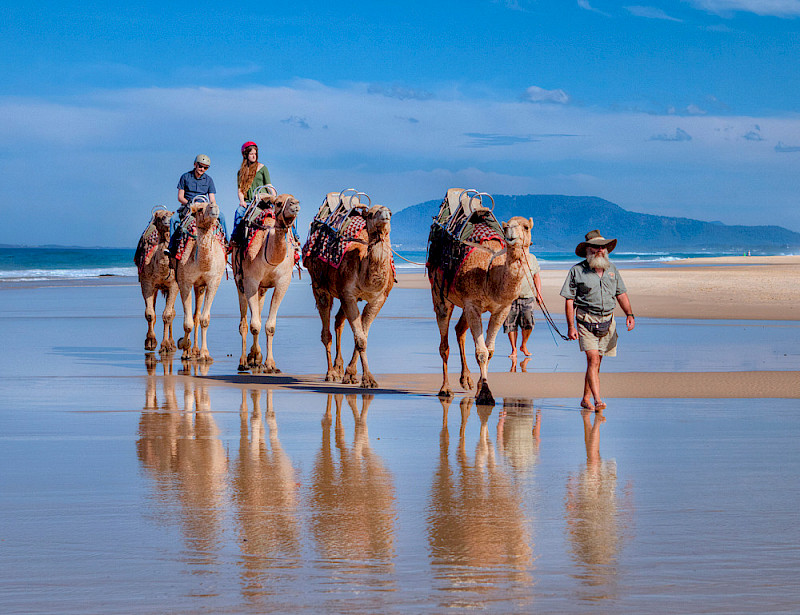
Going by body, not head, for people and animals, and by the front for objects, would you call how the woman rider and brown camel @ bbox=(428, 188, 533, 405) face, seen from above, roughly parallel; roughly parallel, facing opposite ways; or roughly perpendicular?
roughly parallel

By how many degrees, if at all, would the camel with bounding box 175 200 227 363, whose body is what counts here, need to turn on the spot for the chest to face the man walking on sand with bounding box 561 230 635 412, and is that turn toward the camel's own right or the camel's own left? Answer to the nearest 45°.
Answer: approximately 45° to the camel's own left

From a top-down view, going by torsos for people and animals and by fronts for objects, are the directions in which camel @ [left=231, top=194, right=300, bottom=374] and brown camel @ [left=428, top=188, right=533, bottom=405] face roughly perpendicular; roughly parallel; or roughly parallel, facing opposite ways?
roughly parallel

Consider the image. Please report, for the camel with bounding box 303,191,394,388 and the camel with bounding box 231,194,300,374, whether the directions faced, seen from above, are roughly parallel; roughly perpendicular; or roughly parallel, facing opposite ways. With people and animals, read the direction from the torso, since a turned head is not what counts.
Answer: roughly parallel

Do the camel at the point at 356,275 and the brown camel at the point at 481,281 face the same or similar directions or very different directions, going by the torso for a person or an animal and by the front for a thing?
same or similar directions

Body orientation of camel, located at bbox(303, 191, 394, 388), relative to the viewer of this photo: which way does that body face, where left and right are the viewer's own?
facing the viewer and to the right of the viewer

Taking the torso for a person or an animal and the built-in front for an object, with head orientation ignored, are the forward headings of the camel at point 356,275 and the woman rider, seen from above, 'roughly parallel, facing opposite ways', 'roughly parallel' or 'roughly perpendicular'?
roughly parallel

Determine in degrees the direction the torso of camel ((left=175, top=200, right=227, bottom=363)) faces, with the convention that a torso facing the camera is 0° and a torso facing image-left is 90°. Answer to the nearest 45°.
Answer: approximately 0°

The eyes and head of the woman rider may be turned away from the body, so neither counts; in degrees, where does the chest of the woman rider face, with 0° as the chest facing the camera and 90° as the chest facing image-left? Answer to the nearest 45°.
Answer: approximately 315°

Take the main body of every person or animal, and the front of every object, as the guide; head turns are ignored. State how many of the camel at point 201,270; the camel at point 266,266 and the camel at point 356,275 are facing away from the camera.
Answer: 0
